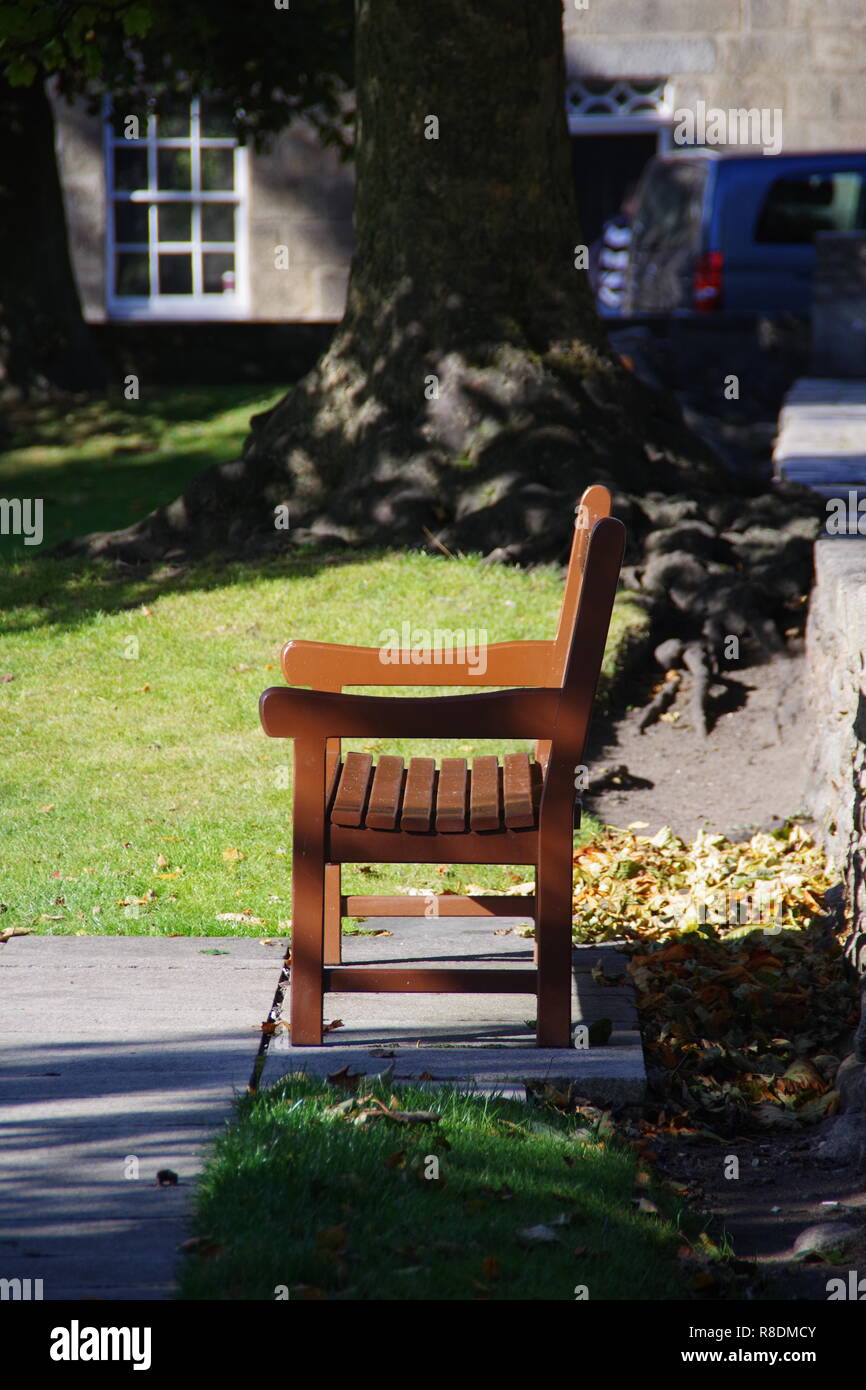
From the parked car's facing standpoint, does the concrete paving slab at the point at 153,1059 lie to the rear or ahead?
to the rear

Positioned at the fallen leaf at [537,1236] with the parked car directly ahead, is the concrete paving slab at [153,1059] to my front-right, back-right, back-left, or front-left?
front-left

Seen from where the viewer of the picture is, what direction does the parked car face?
facing away from the viewer and to the right of the viewer

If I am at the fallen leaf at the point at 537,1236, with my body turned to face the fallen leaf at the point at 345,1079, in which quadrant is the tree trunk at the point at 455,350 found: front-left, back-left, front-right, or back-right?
front-right

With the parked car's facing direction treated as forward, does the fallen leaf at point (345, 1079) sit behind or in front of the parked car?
behind

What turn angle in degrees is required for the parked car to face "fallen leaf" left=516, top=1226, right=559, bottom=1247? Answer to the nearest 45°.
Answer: approximately 135° to its right
